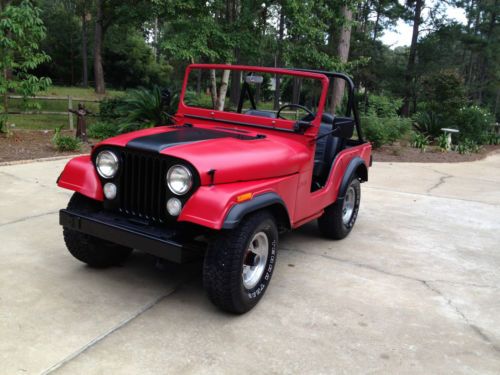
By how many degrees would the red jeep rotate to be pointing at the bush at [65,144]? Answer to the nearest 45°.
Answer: approximately 90° to its right

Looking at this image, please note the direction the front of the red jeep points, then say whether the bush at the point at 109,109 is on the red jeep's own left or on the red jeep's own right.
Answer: on the red jeep's own right

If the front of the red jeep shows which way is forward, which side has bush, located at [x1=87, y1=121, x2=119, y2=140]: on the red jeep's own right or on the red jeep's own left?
on the red jeep's own right

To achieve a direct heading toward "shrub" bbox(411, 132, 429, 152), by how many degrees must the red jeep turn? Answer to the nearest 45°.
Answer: approximately 180°

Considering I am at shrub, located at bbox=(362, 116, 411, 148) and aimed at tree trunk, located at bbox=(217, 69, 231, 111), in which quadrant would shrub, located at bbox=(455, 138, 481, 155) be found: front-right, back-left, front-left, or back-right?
back-right

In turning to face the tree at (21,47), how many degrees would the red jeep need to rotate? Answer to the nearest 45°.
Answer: approximately 90° to its right

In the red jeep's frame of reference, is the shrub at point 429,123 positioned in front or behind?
behind

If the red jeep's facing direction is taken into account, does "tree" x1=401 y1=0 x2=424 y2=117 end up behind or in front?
behind

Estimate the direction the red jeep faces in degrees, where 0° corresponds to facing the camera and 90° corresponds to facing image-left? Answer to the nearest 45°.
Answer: approximately 45°
